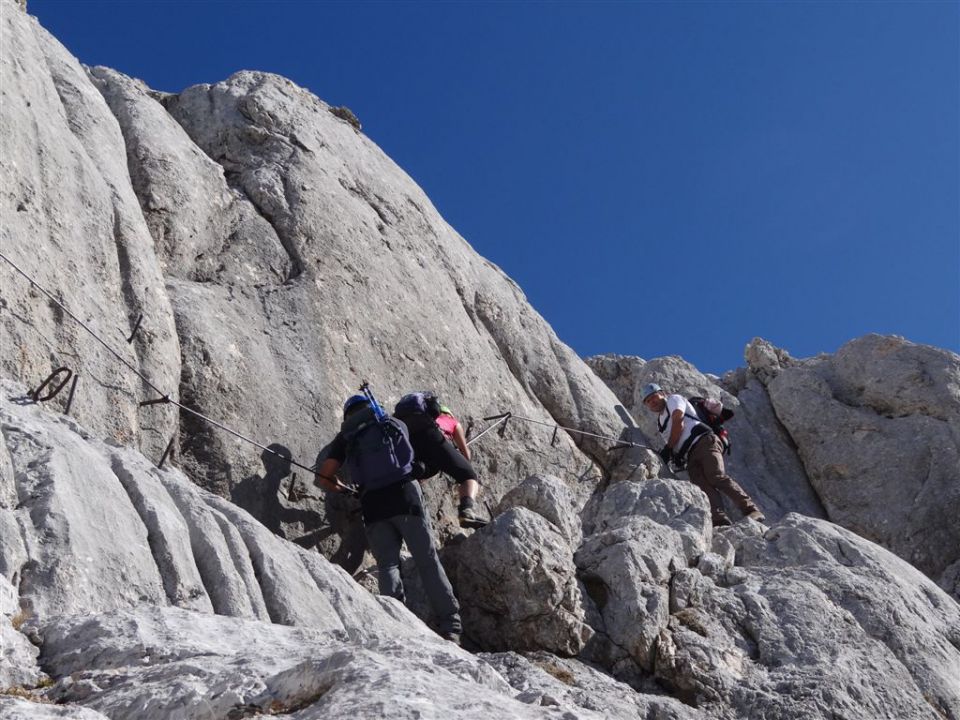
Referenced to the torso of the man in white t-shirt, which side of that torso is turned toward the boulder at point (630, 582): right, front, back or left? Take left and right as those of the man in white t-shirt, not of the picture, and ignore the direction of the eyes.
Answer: left

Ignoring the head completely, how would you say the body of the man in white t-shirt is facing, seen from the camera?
to the viewer's left

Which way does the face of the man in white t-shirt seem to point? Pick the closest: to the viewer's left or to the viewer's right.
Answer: to the viewer's left

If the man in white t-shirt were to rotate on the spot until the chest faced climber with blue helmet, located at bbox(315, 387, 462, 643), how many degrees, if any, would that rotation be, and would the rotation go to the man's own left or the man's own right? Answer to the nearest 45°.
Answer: approximately 45° to the man's own left
